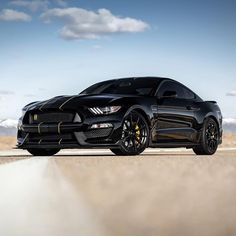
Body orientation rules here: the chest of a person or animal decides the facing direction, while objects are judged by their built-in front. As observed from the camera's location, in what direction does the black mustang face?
facing the viewer and to the left of the viewer
